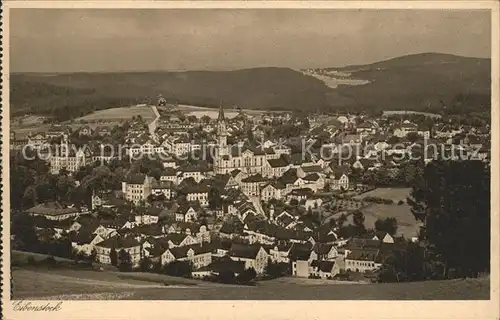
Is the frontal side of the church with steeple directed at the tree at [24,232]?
yes

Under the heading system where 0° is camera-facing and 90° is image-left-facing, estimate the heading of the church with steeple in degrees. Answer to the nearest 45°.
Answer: approximately 90°

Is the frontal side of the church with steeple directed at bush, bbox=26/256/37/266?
yes
